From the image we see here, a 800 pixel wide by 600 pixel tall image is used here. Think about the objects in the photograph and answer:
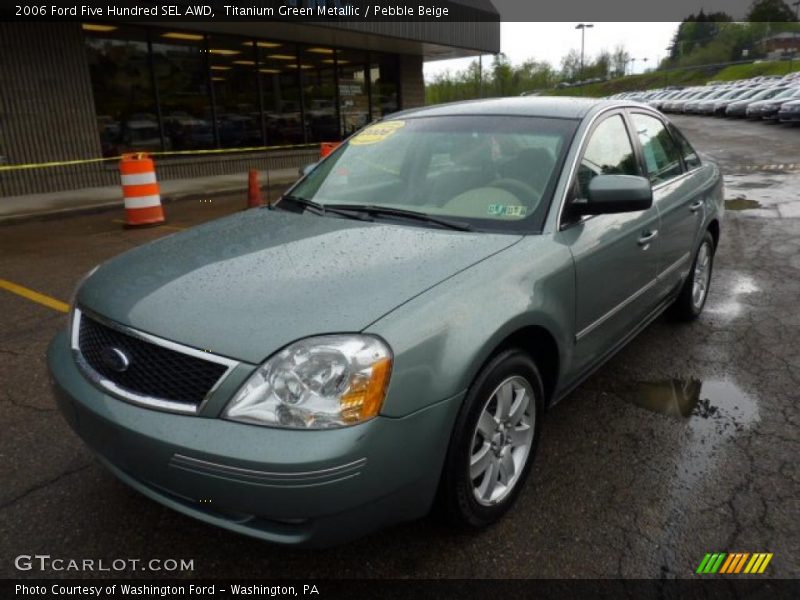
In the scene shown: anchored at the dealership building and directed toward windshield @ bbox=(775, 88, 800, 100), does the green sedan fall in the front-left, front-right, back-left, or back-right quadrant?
back-right

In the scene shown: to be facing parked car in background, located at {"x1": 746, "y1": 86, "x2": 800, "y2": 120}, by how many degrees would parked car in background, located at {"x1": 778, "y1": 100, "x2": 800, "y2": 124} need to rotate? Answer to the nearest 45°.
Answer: approximately 135° to its right

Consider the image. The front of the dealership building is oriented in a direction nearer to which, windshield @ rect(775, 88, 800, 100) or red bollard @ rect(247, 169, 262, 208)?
the red bollard

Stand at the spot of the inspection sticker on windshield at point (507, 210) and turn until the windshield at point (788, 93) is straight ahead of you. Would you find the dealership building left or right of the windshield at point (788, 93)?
left

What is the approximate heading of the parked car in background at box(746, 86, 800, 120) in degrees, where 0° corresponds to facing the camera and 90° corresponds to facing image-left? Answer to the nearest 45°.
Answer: approximately 45°

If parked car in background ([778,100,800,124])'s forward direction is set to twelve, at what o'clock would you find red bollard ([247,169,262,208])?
The red bollard is roughly at 11 o'clock from the parked car in background.

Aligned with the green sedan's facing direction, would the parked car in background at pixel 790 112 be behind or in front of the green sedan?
behind

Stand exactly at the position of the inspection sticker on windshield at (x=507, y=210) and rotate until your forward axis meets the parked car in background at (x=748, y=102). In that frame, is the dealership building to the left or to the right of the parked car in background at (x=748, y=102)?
left

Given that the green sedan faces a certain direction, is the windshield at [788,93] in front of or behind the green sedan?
behind
